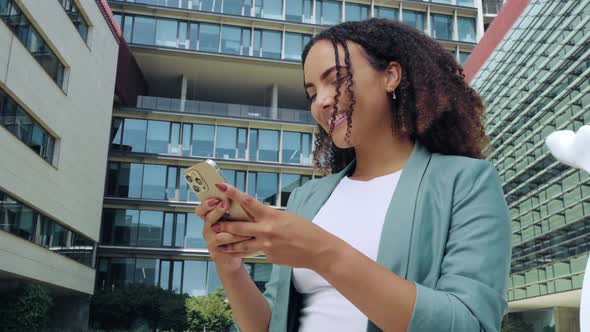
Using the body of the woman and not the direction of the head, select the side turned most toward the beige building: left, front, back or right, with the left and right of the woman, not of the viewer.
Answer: right

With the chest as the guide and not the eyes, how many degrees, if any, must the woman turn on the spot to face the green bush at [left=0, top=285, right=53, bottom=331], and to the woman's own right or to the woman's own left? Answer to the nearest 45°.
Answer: approximately 90° to the woman's own right

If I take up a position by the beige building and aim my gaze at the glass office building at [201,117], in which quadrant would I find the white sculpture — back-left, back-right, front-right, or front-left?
back-right

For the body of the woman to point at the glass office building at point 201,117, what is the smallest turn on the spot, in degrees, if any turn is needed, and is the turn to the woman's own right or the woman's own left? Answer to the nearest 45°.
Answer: approximately 135° to the woman's own right

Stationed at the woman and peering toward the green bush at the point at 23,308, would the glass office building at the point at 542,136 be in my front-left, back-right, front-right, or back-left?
front-right

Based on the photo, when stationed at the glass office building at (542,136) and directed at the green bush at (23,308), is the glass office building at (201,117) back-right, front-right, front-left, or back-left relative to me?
front-right

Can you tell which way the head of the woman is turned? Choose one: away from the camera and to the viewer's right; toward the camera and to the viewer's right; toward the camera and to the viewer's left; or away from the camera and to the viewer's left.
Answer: toward the camera and to the viewer's left

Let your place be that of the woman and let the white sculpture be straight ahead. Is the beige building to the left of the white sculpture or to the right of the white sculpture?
left

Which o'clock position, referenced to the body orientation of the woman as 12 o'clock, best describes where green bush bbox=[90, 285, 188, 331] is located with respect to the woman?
The green bush is roughly at 4 o'clock from the woman.

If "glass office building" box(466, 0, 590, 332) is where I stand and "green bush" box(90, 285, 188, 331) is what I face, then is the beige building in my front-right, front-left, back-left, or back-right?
front-left

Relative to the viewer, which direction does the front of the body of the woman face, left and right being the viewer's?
facing the viewer and to the left of the viewer
